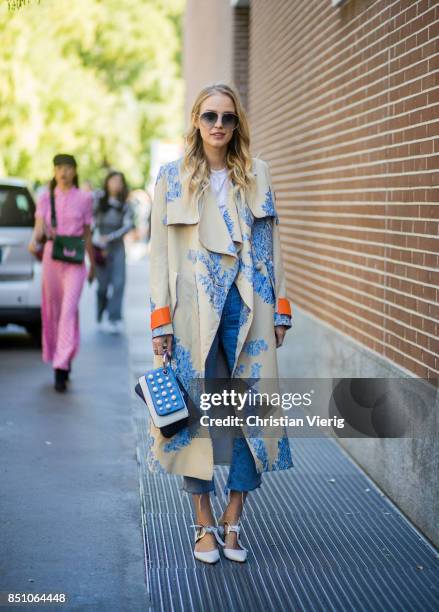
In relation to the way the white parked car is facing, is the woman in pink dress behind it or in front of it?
behind

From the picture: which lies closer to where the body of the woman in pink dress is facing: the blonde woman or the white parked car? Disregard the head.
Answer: the blonde woman

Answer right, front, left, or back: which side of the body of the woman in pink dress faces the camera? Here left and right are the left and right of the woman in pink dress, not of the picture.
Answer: front

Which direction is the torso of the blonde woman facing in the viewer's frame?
toward the camera

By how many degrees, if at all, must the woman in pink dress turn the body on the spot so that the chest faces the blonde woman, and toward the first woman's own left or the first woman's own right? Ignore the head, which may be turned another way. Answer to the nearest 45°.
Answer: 0° — they already face them

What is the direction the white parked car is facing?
away from the camera

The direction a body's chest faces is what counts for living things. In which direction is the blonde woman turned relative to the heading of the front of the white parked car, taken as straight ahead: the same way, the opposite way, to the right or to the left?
the opposite way

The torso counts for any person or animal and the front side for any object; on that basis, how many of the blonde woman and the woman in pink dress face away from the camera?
0

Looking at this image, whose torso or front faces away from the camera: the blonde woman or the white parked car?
the white parked car
